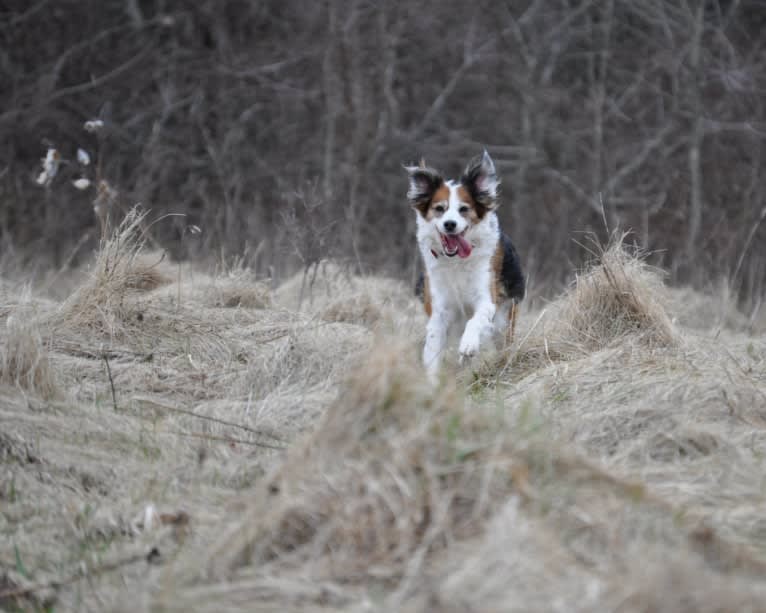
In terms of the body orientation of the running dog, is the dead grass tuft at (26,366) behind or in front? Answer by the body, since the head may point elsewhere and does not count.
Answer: in front

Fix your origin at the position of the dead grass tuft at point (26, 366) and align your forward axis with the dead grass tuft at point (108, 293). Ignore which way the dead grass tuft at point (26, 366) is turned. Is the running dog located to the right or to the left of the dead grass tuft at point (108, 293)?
right

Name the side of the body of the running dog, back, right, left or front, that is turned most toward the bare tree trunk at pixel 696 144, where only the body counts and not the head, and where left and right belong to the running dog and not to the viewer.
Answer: back

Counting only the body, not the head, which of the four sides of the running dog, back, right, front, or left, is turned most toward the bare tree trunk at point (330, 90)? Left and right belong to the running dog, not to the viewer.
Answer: back

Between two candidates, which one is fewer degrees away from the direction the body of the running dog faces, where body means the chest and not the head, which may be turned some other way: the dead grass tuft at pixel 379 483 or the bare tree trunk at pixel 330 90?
the dead grass tuft

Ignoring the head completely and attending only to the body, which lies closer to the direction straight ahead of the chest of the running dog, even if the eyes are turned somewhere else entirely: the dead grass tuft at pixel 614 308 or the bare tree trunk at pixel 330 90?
the dead grass tuft

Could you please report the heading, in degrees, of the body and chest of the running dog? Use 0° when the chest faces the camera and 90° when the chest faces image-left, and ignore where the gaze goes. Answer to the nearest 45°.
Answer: approximately 0°

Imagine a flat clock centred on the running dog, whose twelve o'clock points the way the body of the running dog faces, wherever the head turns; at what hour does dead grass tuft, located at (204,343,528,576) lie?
The dead grass tuft is roughly at 12 o'clock from the running dog.

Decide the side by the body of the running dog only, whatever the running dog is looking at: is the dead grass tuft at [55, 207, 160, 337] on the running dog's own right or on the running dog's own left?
on the running dog's own right

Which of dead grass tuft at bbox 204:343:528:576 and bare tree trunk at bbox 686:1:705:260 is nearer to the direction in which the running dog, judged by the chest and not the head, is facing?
the dead grass tuft
